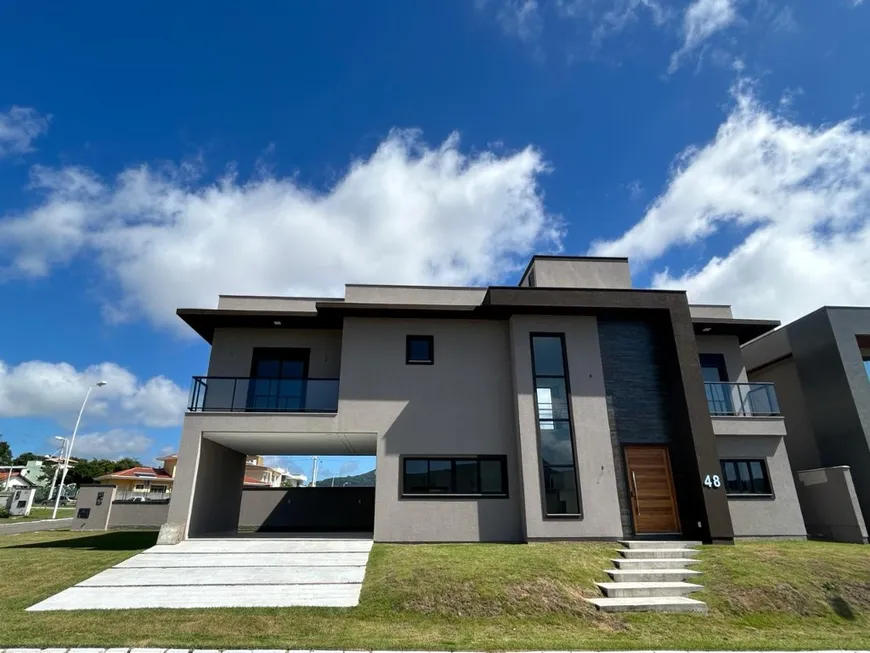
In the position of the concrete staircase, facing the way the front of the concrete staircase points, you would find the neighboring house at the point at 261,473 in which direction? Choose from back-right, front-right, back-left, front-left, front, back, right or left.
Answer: back-right

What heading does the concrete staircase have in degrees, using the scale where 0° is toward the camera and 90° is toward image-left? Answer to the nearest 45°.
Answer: approximately 0°

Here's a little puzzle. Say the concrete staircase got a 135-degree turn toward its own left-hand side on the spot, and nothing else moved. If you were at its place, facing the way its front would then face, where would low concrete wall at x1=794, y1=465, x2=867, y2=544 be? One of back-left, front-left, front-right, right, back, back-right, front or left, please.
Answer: front

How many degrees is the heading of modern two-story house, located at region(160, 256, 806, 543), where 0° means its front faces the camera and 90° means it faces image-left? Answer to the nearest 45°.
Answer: approximately 0°

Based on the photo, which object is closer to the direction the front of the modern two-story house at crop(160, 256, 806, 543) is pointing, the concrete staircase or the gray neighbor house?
the concrete staircase

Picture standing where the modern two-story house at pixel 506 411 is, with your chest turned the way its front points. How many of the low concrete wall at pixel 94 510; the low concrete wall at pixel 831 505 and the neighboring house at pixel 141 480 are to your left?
1

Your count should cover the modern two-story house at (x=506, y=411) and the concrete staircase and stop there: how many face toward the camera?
2

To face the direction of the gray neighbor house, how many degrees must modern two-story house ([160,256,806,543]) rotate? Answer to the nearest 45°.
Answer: approximately 90° to its left

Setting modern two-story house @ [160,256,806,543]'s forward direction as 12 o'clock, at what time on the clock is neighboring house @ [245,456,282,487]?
The neighboring house is roughly at 5 o'clock from the modern two-story house.

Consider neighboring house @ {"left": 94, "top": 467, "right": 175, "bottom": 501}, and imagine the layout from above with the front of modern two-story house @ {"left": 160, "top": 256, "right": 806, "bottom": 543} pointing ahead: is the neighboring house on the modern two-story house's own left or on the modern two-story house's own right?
on the modern two-story house's own right
